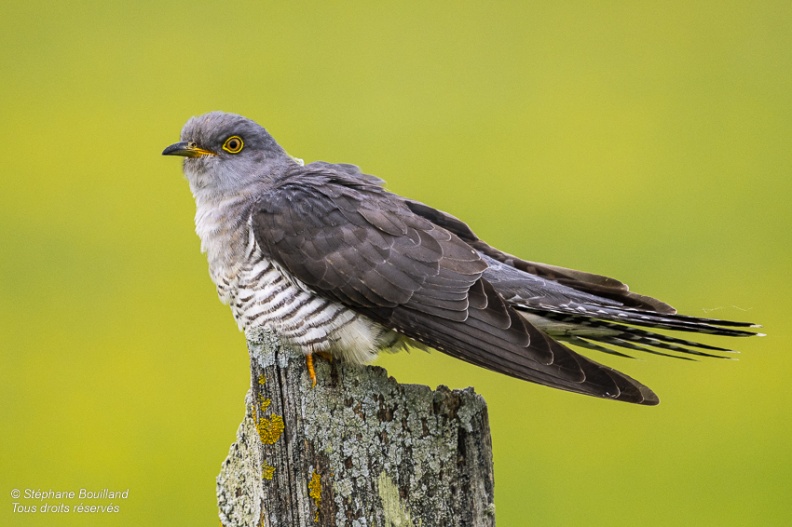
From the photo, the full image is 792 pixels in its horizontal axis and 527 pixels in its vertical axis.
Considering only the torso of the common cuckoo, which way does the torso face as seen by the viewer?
to the viewer's left
